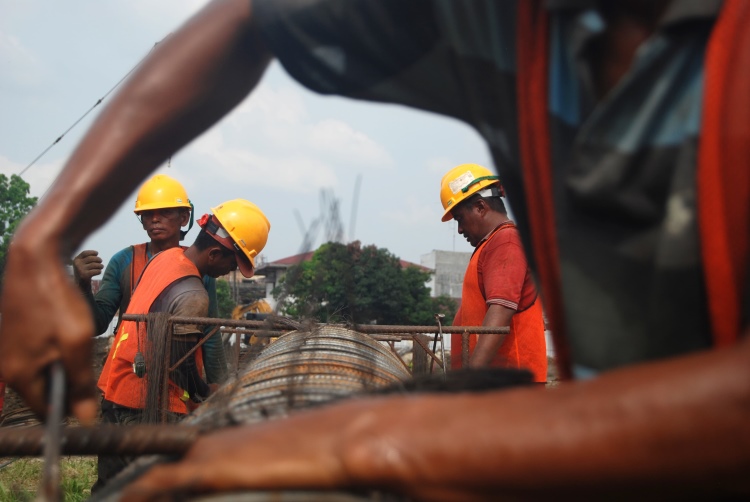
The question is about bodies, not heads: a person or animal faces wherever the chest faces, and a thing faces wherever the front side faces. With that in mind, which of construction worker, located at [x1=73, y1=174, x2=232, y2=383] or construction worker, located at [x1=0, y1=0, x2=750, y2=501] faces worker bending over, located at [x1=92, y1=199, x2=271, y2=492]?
construction worker, located at [x1=73, y1=174, x2=232, y2=383]

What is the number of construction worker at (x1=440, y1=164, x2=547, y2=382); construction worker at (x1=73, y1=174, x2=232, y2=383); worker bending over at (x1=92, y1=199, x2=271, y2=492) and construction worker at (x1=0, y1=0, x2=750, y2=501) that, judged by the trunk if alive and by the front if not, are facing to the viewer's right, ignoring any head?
1

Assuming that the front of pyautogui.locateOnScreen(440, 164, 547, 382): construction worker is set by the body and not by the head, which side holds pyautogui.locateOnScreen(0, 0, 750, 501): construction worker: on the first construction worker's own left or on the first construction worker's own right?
on the first construction worker's own left

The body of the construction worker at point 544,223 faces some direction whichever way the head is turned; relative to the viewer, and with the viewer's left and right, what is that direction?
facing the viewer and to the left of the viewer

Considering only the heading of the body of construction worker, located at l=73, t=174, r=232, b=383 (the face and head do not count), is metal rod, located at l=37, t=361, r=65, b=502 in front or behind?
in front

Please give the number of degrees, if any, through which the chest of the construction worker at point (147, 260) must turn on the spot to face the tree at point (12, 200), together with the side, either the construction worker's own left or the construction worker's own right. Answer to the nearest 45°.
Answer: approximately 180°

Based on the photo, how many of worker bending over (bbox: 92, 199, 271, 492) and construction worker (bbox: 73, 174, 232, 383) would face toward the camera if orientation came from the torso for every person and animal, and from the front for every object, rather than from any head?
1

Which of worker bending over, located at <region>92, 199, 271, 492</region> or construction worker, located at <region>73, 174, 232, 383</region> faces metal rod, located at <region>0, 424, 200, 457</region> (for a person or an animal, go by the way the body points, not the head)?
the construction worker

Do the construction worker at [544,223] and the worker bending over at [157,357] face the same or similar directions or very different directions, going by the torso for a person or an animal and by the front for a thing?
very different directions

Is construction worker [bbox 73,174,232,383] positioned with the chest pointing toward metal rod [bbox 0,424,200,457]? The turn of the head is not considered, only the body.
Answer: yes

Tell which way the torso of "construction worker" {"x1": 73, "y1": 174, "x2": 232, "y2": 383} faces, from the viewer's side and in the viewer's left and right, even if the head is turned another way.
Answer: facing the viewer

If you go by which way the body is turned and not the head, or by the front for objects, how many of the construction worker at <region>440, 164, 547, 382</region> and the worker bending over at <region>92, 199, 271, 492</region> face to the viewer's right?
1

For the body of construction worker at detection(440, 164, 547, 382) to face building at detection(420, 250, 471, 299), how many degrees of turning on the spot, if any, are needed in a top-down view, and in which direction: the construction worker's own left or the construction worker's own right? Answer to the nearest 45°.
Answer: approximately 90° to the construction worker's own right

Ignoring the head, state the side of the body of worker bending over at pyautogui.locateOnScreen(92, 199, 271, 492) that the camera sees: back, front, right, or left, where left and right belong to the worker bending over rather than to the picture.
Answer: right

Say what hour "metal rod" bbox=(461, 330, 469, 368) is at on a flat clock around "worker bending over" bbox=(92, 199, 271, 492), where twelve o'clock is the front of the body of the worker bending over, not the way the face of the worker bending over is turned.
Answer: The metal rod is roughly at 1 o'clock from the worker bending over.

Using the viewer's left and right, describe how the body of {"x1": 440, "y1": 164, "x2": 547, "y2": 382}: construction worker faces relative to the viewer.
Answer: facing to the left of the viewer

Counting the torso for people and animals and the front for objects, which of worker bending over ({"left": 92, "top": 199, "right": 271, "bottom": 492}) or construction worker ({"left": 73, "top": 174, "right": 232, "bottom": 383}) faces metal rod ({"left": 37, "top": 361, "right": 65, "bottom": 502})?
the construction worker

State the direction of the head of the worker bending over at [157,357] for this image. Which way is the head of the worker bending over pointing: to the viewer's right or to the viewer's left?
to the viewer's right

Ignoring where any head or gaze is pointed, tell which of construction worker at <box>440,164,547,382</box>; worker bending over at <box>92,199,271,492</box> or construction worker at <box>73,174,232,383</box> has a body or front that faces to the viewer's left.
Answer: construction worker at <box>440,164,547,382</box>

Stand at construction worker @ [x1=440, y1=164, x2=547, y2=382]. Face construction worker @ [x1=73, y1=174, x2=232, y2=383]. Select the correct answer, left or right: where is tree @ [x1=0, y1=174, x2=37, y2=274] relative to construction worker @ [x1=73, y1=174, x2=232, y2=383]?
right
